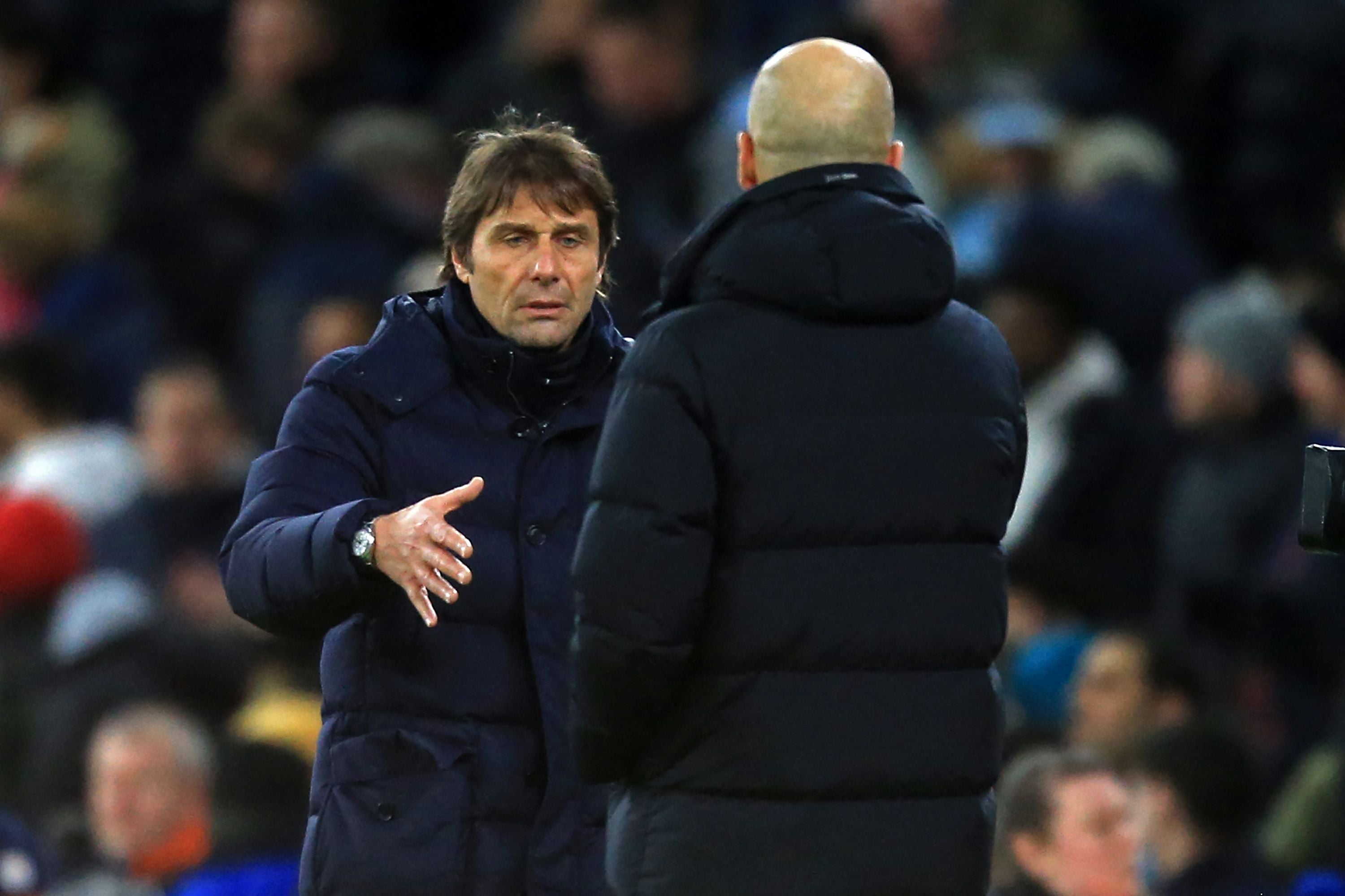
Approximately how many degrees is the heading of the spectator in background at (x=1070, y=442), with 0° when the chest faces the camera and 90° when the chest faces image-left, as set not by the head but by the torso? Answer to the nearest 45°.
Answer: approximately 45°

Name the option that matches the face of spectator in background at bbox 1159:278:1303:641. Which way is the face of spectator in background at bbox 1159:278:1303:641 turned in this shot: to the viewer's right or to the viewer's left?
to the viewer's left

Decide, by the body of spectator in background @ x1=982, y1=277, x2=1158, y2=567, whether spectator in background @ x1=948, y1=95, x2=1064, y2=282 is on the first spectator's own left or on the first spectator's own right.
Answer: on the first spectator's own right

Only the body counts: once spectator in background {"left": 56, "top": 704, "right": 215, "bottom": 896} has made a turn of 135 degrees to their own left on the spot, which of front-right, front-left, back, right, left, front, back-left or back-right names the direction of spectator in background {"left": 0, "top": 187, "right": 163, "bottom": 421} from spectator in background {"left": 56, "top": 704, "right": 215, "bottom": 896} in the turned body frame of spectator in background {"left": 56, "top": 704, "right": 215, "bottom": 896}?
left

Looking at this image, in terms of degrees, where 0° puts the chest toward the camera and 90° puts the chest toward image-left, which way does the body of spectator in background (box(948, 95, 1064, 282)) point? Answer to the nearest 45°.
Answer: approximately 45°

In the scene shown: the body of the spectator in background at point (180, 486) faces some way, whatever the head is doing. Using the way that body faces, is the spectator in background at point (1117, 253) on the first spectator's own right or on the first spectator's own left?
on the first spectator's own left

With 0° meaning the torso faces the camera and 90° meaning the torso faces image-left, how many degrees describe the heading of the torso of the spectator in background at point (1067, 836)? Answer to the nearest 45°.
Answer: approximately 315°
